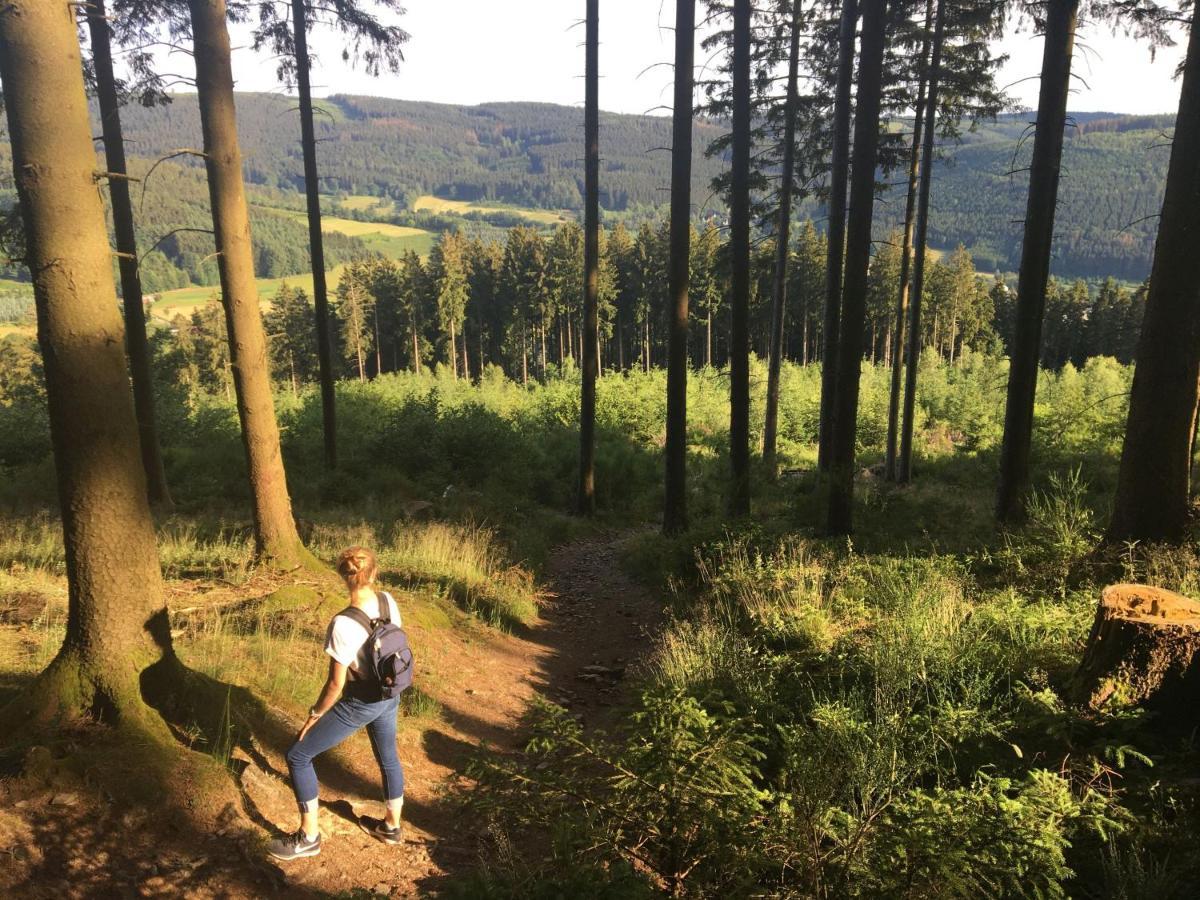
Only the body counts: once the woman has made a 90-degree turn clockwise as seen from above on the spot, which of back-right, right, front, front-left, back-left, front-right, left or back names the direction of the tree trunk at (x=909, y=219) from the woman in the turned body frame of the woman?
front

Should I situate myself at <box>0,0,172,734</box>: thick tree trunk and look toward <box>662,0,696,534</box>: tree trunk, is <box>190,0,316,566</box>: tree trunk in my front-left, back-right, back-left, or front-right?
front-left

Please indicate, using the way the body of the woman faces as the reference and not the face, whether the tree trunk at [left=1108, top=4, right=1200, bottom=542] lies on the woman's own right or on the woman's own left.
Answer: on the woman's own right

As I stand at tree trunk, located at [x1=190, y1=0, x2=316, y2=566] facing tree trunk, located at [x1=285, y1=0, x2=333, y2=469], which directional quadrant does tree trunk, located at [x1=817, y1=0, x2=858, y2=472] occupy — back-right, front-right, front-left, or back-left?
front-right

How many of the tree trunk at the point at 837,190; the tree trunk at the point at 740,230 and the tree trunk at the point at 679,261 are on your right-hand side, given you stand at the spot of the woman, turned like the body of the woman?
3

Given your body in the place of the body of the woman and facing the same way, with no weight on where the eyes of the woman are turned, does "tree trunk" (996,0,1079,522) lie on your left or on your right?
on your right
